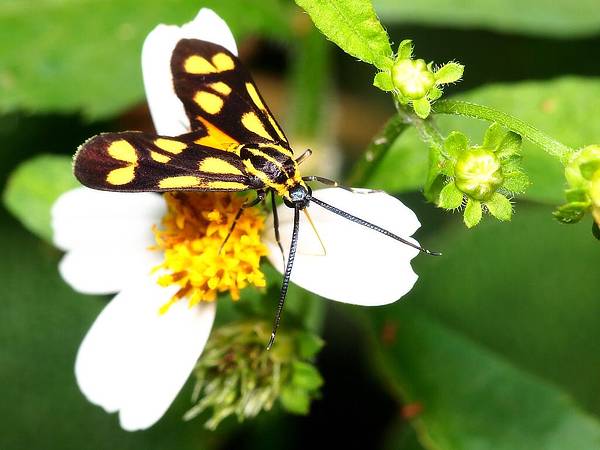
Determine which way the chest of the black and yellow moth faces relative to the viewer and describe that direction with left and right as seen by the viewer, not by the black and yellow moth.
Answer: facing the viewer and to the right of the viewer

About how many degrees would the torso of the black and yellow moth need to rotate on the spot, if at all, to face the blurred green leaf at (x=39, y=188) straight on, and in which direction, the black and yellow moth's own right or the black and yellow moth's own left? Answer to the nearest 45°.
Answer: approximately 180°

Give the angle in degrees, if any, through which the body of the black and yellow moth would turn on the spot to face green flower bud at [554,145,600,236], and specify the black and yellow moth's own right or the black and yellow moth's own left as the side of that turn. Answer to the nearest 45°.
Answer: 0° — it already faces it

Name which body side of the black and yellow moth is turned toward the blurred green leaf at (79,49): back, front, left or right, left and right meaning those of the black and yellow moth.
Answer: back
